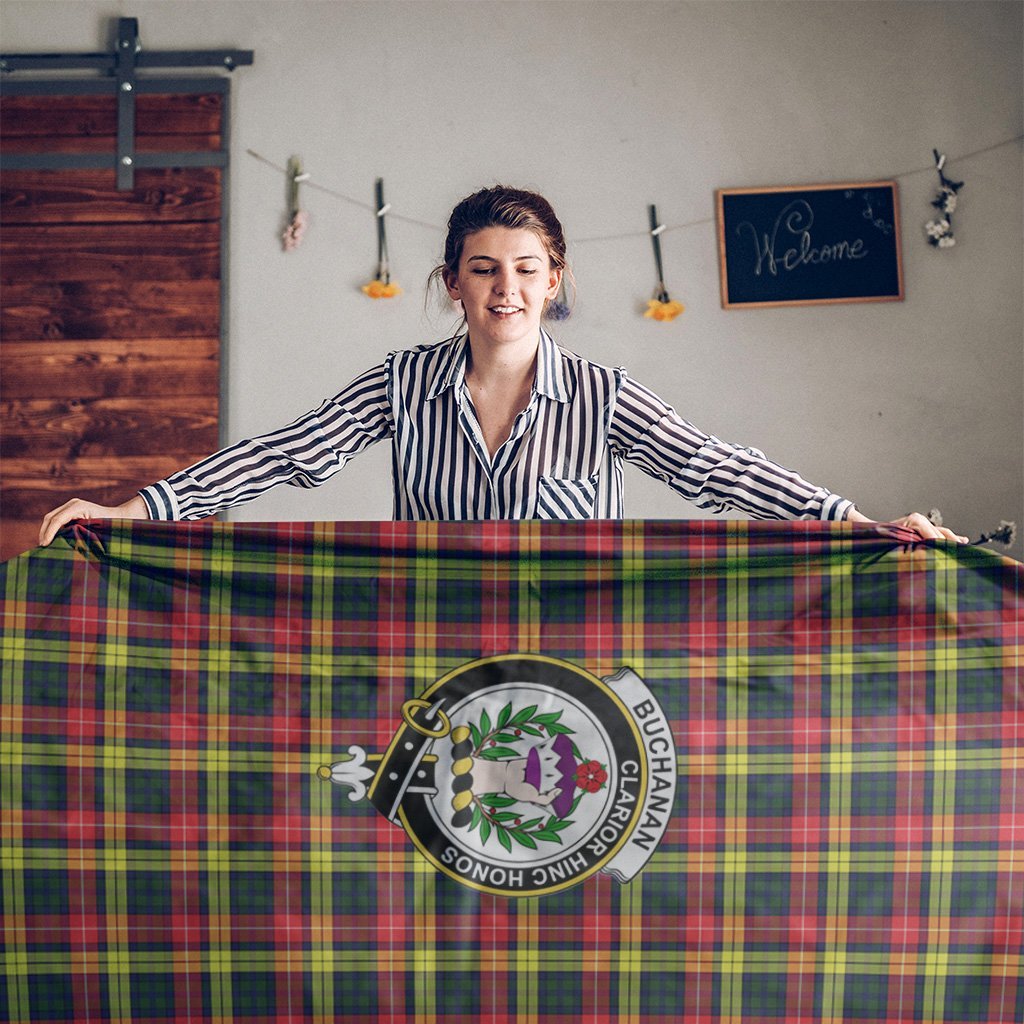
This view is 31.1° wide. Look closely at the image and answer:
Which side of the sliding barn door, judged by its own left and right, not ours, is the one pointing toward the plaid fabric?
front

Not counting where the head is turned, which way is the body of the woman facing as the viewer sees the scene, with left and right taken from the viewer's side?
facing the viewer

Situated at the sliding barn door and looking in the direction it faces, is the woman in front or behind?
in front

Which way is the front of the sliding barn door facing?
toward the camera

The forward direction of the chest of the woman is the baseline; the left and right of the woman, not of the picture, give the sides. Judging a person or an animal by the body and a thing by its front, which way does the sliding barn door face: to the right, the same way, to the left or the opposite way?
the same way

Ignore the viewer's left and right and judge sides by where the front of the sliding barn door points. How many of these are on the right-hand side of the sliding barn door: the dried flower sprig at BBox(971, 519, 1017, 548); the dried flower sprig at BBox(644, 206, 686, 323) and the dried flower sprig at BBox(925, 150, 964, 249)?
0

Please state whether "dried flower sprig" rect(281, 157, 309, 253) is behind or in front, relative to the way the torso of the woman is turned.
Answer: behind

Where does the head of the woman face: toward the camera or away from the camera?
toward the camera

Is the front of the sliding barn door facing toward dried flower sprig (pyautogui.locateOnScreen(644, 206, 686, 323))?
no

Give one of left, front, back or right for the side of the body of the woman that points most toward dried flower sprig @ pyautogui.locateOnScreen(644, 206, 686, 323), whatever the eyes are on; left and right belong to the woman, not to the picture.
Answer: back

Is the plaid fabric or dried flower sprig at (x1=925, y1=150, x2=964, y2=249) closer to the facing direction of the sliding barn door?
the plaid fabric

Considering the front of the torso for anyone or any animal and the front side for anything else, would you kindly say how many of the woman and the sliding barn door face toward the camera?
2
